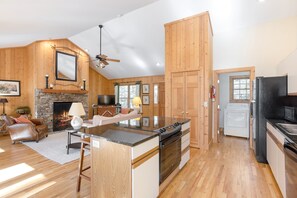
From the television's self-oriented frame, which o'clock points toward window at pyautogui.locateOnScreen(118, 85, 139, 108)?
The window is roughly at 9 o'clock from the television.

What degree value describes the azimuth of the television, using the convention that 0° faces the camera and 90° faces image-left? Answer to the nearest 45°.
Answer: approximately 0°

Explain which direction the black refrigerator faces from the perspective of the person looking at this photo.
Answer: facing to the left of the viewer

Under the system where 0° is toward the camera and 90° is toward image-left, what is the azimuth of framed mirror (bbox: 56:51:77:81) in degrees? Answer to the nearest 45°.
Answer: approximately 315°

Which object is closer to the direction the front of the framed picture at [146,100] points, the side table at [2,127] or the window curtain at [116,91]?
the side table

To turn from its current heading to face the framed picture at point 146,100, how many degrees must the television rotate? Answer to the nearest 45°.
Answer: approximately 45° to its left

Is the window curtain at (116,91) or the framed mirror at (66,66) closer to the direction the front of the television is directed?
the framed mirror

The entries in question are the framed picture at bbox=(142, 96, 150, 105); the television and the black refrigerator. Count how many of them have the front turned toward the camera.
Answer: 2

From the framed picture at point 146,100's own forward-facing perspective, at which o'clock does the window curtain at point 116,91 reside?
The window curtain is roughly at 4 o'clock from the framed picture.

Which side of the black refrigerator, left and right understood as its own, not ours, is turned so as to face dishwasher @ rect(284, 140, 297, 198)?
left
